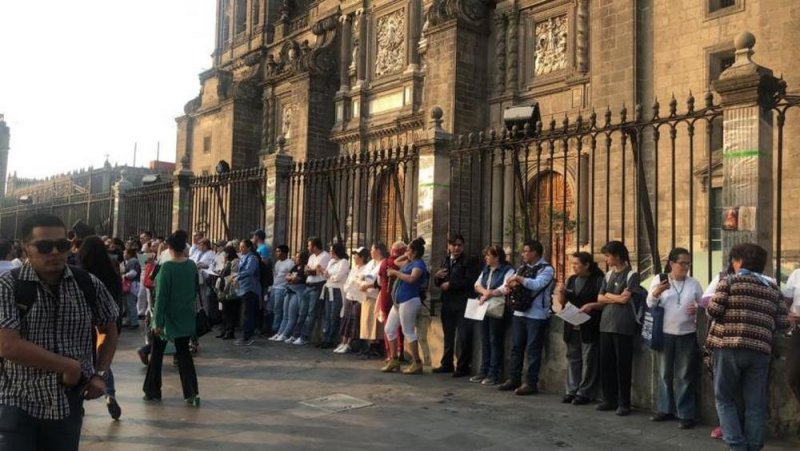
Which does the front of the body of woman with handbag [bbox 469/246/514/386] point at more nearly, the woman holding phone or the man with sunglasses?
the man with sunglasses

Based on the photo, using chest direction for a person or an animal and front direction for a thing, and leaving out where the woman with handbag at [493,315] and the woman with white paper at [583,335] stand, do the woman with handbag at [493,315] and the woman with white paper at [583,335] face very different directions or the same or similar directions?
same or similar directions

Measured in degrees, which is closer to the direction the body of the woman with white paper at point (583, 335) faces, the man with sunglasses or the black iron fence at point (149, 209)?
the man with sunglasses

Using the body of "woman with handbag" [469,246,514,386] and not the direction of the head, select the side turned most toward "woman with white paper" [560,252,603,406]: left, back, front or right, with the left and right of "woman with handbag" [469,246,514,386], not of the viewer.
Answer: left

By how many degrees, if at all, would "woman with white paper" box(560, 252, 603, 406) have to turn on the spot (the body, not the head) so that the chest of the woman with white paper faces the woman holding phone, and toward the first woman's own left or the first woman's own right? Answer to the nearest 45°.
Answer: approximately 90° to the first woman's own left

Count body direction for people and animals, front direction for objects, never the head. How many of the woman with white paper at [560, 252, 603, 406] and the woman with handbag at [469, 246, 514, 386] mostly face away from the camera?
0

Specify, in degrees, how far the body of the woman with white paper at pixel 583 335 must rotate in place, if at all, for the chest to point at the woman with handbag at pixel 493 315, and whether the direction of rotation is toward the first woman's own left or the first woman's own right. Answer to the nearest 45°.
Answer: approximately 90° to the first woman's own right

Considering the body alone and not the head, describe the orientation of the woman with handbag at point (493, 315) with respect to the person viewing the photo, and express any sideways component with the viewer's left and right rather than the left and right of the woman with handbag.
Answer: facing the viewer and to the left of the viewer

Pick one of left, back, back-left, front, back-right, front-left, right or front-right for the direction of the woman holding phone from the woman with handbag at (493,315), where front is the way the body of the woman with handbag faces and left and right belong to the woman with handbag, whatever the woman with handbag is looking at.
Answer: left

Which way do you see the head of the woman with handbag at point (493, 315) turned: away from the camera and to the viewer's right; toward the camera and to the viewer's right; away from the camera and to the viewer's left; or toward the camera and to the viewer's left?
toward the camera and to the viewer's left

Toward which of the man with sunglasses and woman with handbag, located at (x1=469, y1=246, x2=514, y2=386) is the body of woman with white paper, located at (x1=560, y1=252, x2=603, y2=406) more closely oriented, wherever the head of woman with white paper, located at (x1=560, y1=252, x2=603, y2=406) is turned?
the man with sunglasses

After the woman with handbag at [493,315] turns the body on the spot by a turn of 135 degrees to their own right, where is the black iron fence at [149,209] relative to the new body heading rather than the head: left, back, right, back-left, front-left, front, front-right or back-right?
front-left

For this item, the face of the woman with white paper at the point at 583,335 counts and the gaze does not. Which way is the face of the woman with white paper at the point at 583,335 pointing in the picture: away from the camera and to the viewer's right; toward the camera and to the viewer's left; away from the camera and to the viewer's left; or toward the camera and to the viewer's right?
toward the camera and to the viewer's left

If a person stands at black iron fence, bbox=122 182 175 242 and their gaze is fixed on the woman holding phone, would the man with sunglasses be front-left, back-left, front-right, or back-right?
front-right
